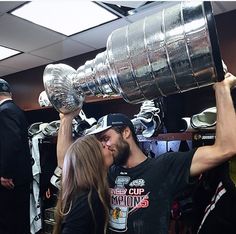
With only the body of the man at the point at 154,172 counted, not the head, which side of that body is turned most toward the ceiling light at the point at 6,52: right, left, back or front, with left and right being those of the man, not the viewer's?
right

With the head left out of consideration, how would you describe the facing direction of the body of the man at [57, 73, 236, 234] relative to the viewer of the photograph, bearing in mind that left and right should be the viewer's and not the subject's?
facing the viewer and to the left of the viewer

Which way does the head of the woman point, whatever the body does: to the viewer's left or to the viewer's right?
to the viewer's right
